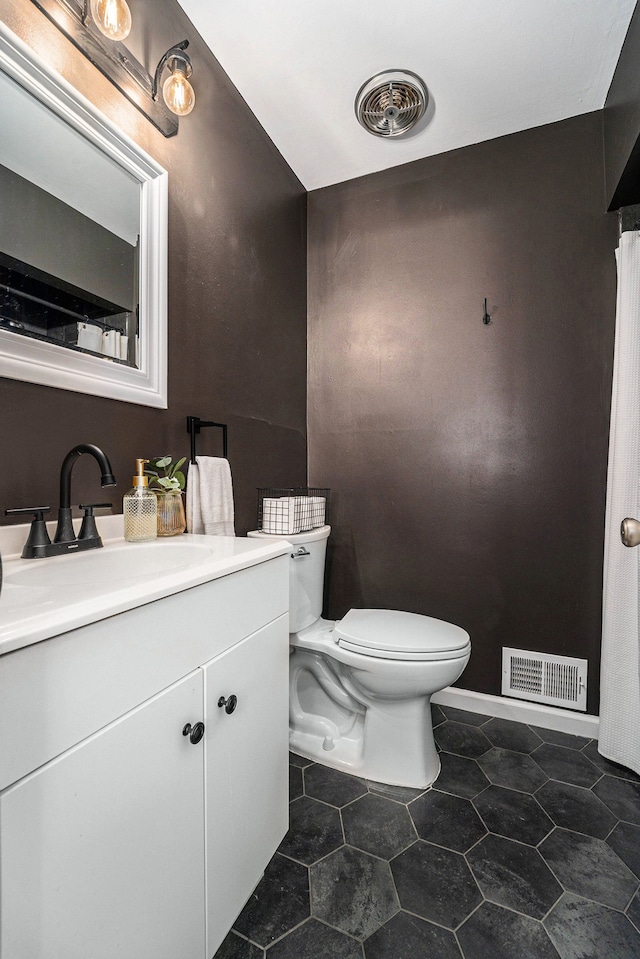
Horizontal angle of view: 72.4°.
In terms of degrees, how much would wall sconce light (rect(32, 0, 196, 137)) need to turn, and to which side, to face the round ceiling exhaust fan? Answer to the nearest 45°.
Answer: approximately 45° to its left

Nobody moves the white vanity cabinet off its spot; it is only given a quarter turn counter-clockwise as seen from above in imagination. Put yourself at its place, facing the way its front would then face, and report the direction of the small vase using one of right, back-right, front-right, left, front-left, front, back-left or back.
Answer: front-left

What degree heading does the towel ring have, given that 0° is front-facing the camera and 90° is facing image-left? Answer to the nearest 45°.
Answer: approximately 315°

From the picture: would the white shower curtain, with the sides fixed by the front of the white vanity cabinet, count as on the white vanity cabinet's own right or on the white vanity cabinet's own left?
on the white vanity cabinet's own left

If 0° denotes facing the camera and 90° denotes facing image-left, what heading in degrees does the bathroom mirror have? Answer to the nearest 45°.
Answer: approximately 315°
